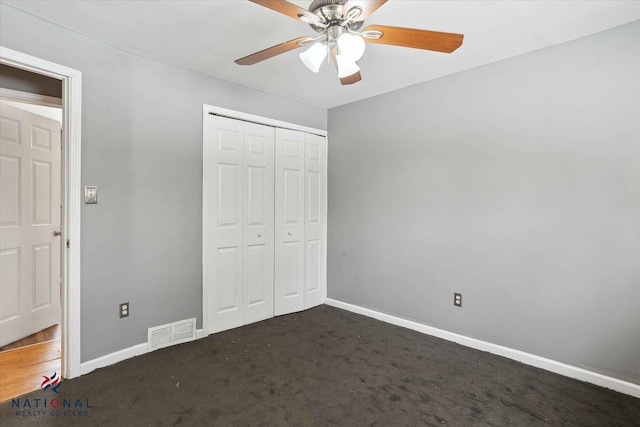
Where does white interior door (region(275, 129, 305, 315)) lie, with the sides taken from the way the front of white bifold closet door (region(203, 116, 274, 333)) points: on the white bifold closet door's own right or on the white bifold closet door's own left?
on the white bifold closet door's own left

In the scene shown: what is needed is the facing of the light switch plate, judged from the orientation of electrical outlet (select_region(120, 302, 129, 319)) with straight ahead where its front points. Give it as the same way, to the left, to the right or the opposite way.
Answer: the same way

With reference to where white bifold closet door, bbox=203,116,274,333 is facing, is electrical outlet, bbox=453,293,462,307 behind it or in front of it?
in front

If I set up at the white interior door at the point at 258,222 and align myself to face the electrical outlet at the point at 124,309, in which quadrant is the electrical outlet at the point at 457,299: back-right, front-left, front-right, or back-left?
back-left

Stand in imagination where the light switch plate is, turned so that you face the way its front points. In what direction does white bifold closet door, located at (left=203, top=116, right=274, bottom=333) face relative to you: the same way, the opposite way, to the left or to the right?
the same way

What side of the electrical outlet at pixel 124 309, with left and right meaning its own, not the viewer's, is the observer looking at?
front

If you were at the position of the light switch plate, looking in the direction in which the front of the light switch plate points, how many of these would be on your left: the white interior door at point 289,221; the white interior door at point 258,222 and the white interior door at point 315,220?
3

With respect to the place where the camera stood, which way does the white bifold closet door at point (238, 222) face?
facing the viewer and to the right of the viewer

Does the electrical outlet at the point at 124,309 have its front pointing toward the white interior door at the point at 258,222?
no

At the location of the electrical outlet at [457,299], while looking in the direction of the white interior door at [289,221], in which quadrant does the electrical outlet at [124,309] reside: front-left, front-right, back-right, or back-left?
front-left

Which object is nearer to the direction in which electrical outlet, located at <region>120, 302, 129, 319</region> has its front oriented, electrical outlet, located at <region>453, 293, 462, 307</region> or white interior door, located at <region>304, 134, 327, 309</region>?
the electrical outlet

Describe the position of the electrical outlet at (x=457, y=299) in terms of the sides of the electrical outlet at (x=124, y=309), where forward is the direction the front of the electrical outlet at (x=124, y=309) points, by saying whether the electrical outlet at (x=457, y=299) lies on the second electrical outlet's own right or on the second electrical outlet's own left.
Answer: on the second electrical outlet's own left

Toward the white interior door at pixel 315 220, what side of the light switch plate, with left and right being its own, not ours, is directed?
left

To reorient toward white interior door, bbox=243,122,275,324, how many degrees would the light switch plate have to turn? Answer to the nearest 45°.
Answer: approximately 90° to its left

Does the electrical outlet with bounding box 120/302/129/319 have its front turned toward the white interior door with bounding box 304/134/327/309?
no

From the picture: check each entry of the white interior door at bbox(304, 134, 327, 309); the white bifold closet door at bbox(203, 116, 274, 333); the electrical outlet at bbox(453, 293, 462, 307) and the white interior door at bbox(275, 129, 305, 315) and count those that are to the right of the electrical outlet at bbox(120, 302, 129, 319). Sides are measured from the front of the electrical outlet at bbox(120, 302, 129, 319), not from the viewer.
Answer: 0

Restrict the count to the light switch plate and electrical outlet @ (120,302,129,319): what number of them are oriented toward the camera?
2

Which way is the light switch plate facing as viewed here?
toward the camera
